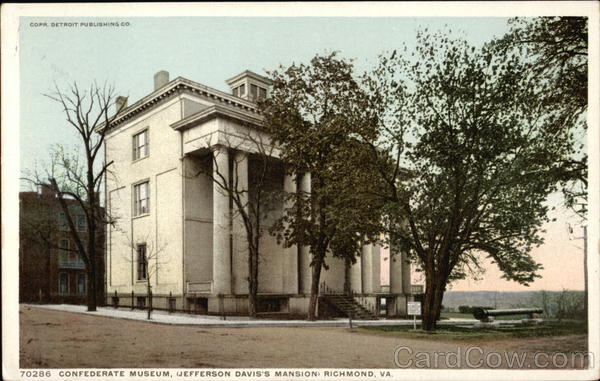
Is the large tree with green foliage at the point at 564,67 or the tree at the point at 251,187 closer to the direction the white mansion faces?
the large tree with green foliage

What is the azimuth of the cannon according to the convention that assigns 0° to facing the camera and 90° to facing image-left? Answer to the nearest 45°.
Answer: approximately 270°

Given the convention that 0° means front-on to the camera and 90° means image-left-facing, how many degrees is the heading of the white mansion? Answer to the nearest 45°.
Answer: approximately 315°

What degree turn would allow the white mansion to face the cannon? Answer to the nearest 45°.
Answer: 0° — it already faces it
